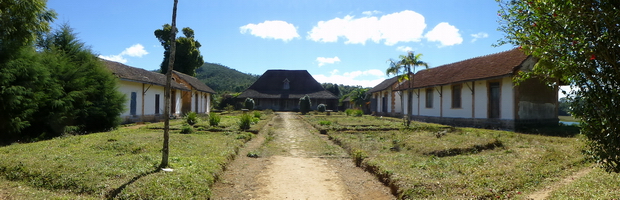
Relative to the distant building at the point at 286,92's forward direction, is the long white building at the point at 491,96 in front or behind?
in front

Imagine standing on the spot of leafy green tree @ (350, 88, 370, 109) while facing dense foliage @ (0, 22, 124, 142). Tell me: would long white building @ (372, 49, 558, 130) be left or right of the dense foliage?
left

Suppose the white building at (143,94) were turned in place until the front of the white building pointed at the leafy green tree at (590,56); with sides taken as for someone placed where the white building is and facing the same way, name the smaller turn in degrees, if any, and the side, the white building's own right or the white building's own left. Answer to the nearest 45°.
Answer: approximately 45° to the white building's own right

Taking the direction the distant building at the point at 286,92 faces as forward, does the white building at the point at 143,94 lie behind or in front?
in front

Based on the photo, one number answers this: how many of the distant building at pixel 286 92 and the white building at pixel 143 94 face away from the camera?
0

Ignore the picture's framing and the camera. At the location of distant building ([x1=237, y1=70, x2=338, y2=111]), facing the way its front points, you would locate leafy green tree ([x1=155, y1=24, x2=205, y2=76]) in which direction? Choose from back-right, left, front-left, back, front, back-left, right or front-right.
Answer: right

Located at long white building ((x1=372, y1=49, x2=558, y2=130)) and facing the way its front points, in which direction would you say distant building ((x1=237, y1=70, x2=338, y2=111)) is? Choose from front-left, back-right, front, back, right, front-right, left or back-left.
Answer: right

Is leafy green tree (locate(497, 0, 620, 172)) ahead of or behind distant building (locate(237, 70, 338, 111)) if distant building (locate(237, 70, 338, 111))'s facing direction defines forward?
ahead

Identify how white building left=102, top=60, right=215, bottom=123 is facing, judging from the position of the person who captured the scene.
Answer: facing the viewer and to the right of the viewer

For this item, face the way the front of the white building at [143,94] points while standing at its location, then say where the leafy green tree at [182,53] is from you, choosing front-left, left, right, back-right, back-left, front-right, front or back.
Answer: back-left

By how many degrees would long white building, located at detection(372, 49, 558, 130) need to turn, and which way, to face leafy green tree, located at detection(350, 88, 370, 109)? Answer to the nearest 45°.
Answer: approximately 90° to its right

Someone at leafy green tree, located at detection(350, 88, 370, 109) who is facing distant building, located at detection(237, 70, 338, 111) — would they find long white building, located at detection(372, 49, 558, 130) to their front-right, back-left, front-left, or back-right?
back-left

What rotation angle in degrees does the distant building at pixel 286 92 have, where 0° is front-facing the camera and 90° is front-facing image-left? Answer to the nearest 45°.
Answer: approximately 0°
